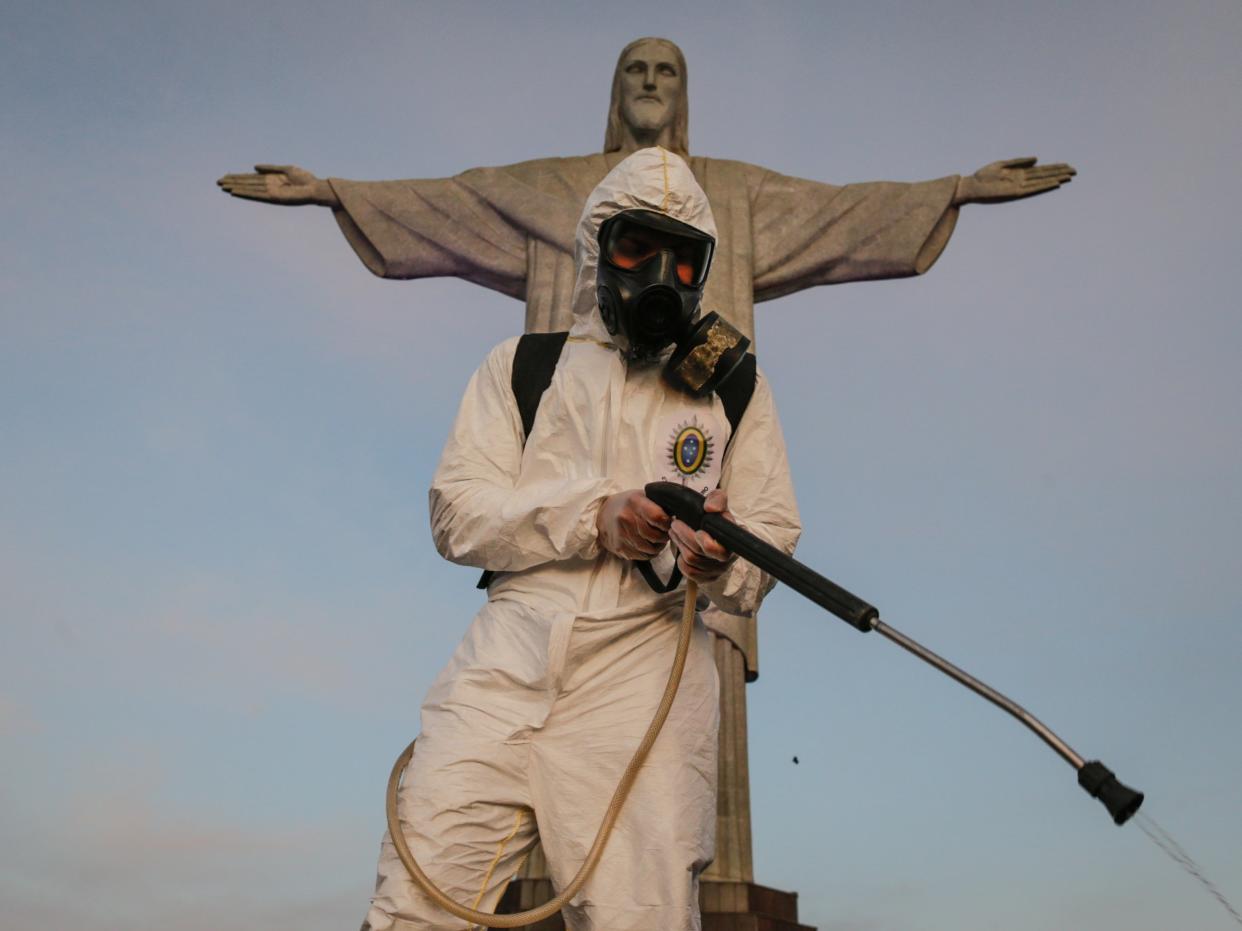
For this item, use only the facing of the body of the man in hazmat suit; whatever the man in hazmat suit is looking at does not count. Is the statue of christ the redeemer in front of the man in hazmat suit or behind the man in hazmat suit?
behind

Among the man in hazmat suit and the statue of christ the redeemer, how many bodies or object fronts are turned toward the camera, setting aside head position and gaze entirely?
2

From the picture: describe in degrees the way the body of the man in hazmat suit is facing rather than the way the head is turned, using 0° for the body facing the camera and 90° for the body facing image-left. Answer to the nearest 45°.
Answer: approximately 0°

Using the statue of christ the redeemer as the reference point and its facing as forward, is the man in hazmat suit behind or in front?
in front
